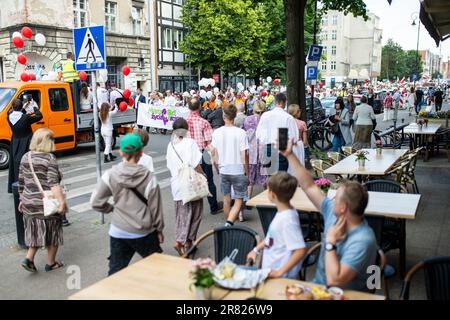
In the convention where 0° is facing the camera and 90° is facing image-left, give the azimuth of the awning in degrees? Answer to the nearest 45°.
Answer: approximately 90°

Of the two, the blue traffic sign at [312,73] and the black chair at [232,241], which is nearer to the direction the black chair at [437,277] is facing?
the black chair

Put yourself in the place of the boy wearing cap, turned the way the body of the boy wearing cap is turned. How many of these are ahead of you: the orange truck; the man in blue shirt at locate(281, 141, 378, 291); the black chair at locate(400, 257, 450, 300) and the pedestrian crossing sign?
2

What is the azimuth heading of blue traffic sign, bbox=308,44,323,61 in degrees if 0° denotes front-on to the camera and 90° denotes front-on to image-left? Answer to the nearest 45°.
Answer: approximately 0°

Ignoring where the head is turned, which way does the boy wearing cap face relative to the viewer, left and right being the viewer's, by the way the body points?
facing away from the viewer

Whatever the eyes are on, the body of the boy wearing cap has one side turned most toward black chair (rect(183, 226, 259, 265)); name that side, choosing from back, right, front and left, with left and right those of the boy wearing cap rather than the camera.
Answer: right

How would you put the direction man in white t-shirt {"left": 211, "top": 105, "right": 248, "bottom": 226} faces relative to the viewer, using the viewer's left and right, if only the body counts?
facing away from the viewer

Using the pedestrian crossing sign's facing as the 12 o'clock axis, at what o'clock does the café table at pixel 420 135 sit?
The café table is roughly at 8 o'clock from the pedestrian crossing sign.

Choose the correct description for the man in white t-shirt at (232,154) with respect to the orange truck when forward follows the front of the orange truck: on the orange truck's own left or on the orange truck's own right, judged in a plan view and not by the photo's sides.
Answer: on the orange truck's own left

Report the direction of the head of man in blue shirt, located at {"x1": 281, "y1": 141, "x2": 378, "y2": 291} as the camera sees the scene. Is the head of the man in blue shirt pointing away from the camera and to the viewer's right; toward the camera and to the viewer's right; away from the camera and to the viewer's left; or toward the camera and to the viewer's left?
away from the camera and to the viewer's left

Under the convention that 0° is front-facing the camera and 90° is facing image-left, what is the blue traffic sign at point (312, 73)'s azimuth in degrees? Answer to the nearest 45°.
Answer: approximately 0°

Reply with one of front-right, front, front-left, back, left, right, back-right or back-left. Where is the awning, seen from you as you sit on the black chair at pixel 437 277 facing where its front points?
back-right
